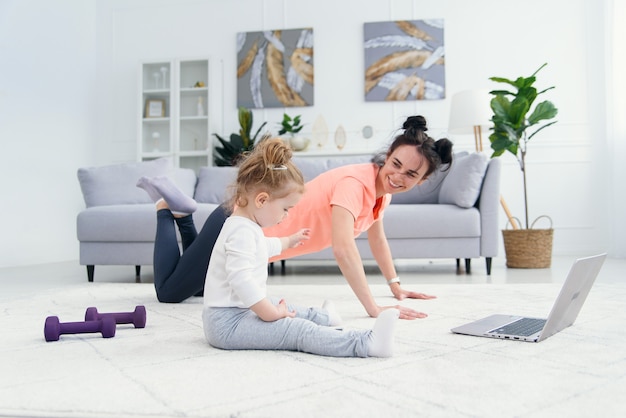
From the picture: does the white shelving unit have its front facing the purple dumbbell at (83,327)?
yes

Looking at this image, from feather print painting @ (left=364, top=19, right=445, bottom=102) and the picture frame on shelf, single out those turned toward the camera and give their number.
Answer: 2

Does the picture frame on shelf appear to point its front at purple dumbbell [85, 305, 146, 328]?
yes

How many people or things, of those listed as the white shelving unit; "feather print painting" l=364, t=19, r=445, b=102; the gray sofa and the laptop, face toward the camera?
3

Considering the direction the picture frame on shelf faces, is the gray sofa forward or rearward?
forward

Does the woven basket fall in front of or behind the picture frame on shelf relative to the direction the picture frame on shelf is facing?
in front

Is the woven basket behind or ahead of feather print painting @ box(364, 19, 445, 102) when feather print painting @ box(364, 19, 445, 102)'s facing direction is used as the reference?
ahead
